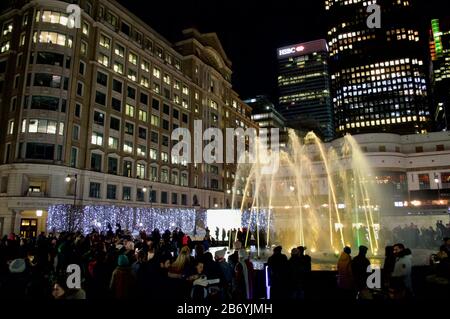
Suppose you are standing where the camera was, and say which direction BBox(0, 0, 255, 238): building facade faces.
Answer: facing the viewer and to the right of the viewer

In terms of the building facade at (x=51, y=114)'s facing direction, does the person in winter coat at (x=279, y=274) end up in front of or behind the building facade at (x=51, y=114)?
in front

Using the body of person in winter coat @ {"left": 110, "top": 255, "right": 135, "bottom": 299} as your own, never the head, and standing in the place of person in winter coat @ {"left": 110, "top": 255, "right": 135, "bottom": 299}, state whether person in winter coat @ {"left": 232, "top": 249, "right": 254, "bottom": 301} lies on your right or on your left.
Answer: on your right

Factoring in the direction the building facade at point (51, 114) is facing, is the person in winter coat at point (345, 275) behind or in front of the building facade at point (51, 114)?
in front

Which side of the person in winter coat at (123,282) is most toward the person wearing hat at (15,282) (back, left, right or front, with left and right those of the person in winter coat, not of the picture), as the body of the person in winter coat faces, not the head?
left

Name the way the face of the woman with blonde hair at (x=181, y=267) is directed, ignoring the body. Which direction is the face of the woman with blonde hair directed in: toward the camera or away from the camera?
away from the camera

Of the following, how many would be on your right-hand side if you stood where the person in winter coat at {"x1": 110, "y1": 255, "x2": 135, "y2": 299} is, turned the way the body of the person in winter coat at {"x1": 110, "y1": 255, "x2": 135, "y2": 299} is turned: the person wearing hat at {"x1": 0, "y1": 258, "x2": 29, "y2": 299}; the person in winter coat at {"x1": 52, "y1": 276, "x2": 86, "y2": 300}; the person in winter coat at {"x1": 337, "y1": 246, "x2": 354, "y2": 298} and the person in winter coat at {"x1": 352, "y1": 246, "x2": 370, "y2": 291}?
2

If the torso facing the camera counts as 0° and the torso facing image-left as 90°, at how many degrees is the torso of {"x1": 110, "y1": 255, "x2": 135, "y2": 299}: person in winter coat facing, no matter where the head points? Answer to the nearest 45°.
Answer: approximately 180°

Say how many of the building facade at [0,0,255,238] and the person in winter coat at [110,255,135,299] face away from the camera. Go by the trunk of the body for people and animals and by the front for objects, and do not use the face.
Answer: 1

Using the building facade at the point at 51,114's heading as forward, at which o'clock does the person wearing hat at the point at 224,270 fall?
The person wearing hat is roughly at 1 o'clock from the building facade.

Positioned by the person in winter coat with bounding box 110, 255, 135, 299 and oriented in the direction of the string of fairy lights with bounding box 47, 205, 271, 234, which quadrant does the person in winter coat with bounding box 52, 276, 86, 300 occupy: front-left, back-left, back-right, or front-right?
back-left

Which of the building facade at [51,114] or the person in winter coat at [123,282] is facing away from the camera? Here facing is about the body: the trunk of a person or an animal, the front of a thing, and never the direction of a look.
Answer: the person in winter coat
